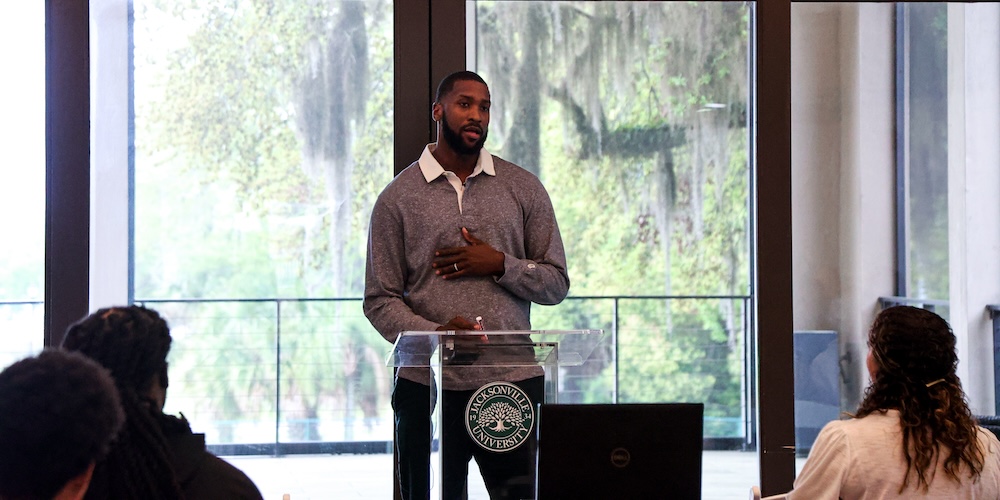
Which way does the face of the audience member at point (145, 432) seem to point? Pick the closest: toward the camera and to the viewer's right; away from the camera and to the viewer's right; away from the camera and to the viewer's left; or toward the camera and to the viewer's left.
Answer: away from the camera and to the viewer's right

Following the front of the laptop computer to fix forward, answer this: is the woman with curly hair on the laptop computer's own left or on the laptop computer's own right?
on the laptop computer's own right

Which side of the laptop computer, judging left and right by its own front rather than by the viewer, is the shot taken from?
back

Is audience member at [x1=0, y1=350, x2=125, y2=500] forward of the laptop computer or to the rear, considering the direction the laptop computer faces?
to the rear

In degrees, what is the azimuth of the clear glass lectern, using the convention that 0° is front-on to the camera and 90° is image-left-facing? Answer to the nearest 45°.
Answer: approximately 0°

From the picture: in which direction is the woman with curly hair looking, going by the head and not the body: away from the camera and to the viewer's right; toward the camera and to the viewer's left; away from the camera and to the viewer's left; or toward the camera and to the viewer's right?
away from the camera and to the viewer's left

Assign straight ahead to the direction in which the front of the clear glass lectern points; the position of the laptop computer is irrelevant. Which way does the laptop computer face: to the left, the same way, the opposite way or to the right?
the opposite way

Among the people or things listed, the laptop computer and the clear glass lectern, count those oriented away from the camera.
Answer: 1

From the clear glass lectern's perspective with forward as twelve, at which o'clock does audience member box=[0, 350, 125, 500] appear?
The audience member is roughly at 1 o'clock from the clear glass lectern.

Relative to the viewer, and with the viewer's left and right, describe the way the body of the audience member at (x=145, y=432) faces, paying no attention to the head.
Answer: facing away from the viewer and to the right of the viewer

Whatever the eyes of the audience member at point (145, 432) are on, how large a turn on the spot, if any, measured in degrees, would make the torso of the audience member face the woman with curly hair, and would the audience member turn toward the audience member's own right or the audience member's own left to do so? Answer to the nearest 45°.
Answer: approximately 45° to the audience member's own right

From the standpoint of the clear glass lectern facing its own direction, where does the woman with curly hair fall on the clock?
The woman with curly hair is roughly at 10 o'clock from the clear glass lectern.
